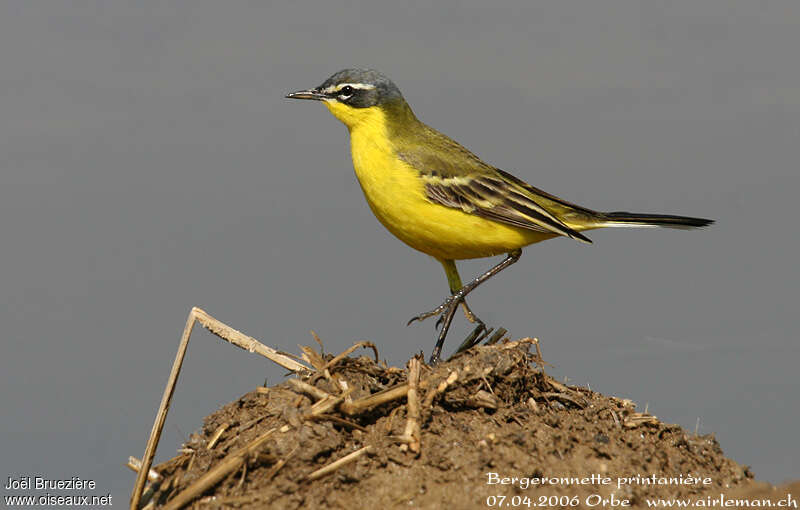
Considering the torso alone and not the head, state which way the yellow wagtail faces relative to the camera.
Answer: to the viewer's left
